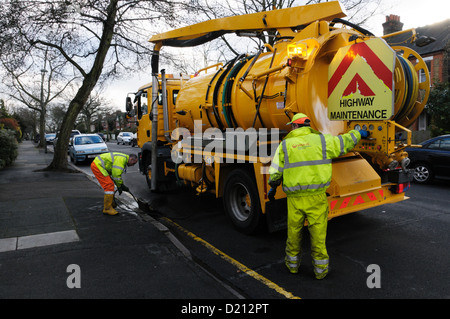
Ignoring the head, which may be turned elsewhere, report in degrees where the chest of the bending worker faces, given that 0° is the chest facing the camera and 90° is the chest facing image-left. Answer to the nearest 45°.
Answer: approximately 270°

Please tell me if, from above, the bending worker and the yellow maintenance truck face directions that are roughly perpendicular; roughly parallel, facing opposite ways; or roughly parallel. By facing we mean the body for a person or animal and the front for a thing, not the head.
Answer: roughly perpendicular

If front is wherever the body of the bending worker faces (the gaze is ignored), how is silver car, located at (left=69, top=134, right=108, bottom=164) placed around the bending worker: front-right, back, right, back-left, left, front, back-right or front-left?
left

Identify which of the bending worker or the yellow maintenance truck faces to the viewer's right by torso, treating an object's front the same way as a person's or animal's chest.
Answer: the bending worker

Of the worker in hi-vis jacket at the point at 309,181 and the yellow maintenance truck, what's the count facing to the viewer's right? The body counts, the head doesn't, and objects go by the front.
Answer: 0

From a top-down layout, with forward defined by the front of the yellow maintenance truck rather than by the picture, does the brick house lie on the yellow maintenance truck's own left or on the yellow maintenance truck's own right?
on the yellow maintenance truck's own right

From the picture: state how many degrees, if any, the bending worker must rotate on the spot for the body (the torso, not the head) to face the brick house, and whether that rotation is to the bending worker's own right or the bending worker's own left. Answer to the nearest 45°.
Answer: approximately 45° to the bending worker's own left

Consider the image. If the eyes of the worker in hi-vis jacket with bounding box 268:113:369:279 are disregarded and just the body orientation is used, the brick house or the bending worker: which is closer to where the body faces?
the brick house

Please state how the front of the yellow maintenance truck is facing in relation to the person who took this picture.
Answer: facing away from the viewer and to the left of the viewer

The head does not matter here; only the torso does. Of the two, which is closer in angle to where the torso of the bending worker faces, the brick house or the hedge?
the brick house

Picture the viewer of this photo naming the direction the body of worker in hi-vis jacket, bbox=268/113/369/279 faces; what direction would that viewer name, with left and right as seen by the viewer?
facing away from the viewer
